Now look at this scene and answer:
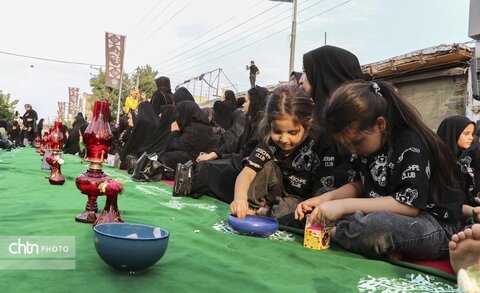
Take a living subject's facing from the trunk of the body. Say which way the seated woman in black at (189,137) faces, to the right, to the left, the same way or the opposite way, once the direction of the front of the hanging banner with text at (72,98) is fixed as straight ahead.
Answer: to the right

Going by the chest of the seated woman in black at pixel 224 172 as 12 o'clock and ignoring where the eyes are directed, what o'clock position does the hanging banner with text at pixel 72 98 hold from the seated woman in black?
The hanging banner with text is roughly at 2 o'clock from the seated woman in black.

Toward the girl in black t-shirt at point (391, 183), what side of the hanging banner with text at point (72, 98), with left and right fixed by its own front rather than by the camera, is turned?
front

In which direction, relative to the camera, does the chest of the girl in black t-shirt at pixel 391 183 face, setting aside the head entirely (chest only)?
to the viewer's left

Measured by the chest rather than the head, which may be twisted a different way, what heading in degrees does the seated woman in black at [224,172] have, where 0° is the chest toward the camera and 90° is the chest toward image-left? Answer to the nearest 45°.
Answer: approximately 90°

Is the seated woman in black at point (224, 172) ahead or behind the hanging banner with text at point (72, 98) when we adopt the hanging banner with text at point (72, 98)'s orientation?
ahead

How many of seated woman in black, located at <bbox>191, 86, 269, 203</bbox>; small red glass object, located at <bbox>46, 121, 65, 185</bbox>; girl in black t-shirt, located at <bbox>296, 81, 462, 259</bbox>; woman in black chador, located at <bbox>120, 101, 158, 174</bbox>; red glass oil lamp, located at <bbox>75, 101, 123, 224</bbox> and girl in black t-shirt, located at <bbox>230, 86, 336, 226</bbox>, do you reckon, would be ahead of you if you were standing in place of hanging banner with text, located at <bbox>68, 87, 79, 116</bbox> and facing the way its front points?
6

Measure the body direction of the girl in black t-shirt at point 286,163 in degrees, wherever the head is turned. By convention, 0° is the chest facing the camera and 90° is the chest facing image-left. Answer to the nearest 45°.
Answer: approximately 45°

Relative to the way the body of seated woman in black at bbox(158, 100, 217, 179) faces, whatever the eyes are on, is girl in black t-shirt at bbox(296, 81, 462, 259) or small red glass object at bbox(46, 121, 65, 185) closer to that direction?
the small red glass object

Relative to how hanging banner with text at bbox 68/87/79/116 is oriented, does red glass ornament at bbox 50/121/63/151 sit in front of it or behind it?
in front

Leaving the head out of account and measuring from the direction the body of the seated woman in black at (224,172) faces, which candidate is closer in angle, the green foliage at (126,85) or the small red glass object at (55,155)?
the small red glass object

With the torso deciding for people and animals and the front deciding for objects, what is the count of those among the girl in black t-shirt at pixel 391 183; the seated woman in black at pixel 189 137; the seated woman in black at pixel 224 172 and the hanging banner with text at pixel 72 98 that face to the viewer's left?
3

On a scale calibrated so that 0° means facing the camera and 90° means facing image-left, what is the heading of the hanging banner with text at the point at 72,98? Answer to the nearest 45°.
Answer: approximately 0°

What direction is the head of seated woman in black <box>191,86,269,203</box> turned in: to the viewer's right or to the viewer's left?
to the viewer's left

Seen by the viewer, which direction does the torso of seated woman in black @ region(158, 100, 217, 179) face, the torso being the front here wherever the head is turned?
to the viewer's left
